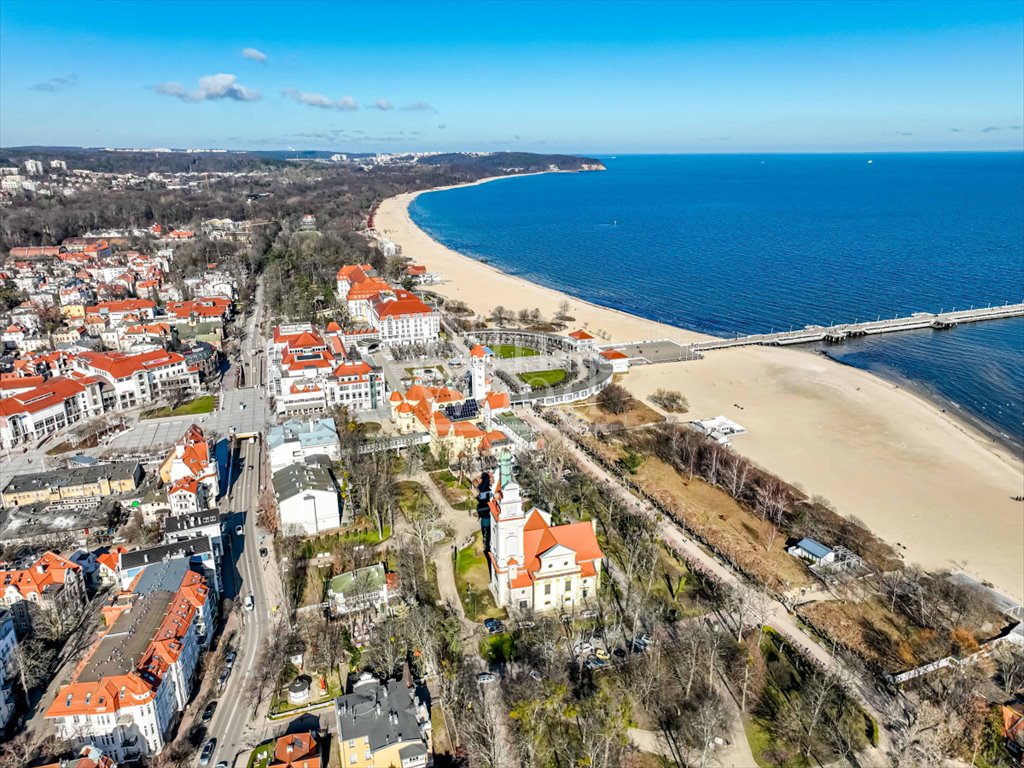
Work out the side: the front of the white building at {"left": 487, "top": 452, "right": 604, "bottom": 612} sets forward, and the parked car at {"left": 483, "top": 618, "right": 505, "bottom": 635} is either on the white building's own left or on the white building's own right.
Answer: on the white building's own left

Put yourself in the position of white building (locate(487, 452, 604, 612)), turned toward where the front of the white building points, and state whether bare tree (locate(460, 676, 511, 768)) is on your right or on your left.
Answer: on your left

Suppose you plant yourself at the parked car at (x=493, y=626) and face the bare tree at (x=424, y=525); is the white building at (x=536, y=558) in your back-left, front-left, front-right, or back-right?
front-right

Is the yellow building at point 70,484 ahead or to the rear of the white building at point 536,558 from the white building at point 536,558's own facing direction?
ahead

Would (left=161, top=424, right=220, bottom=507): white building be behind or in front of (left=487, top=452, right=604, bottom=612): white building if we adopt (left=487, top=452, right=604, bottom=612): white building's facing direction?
in front

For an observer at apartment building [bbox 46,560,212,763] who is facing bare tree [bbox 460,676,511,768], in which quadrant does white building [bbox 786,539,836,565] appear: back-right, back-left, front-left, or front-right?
front-left

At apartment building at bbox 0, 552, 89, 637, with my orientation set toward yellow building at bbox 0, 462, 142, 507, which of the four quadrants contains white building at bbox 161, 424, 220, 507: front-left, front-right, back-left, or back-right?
front-right
